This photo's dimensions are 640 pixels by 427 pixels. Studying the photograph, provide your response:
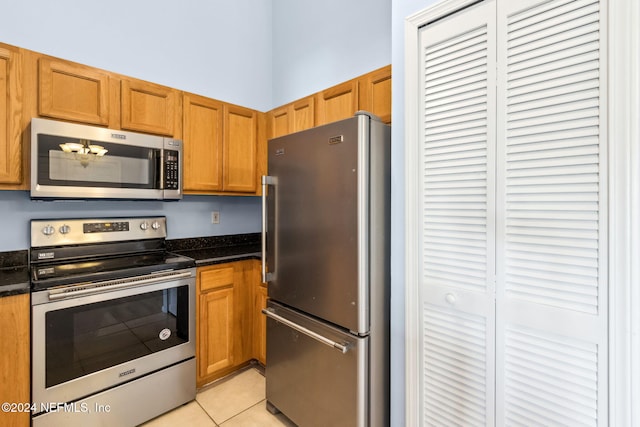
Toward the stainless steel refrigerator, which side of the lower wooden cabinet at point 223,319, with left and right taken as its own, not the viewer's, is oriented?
front

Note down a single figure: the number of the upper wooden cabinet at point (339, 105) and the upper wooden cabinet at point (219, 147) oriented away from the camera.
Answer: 0

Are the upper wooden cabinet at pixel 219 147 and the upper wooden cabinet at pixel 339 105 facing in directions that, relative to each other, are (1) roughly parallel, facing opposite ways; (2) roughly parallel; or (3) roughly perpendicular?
roughly perpendicular

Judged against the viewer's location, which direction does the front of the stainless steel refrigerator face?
facing the viewer and to the left of the viewer

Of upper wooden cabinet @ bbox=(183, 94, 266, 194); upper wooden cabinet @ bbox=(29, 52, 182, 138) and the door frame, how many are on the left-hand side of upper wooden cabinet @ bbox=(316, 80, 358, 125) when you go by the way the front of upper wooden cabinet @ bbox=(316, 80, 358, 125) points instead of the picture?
1

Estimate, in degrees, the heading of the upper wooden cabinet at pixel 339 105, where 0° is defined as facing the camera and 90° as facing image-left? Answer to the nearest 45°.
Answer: approximately 45°

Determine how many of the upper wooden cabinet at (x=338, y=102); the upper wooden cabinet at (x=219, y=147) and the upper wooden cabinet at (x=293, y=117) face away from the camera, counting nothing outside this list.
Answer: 0

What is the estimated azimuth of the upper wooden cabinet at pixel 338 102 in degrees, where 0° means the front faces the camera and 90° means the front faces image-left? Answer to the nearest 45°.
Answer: approximately 45°

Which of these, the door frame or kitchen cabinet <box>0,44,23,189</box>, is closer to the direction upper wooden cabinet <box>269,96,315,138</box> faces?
the kitchen cabinet

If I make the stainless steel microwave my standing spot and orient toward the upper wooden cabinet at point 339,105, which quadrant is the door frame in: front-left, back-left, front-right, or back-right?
front-right

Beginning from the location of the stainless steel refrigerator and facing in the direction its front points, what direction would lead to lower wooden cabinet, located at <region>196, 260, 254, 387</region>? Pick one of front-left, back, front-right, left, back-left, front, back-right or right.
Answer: right

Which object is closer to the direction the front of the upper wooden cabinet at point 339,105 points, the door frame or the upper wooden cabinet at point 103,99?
the upper wooden cabinet

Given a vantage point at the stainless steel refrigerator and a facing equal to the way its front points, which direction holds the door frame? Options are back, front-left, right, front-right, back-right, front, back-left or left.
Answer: left

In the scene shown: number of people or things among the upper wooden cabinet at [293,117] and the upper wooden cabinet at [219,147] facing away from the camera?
0

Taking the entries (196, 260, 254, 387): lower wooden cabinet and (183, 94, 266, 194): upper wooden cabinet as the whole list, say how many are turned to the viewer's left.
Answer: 0

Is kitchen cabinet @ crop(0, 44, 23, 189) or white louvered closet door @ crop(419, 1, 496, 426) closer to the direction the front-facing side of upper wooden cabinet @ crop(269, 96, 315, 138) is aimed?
the kitchen cabinet

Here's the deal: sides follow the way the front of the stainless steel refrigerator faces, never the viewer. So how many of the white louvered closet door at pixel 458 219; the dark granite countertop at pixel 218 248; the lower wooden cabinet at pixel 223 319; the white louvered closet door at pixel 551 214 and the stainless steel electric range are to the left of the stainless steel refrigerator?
2
